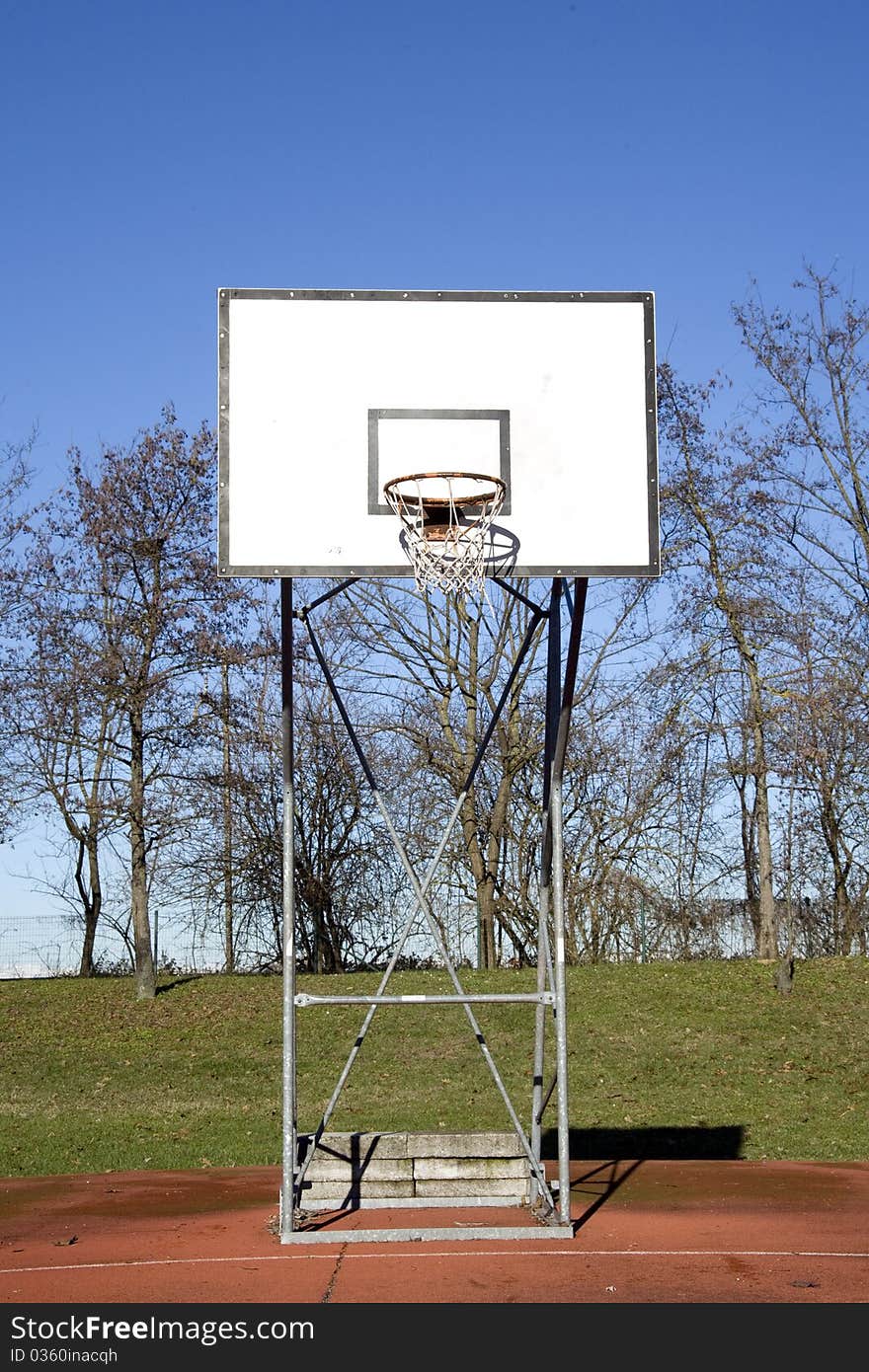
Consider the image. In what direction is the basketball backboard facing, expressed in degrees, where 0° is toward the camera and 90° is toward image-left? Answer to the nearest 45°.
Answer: approximately 0°
